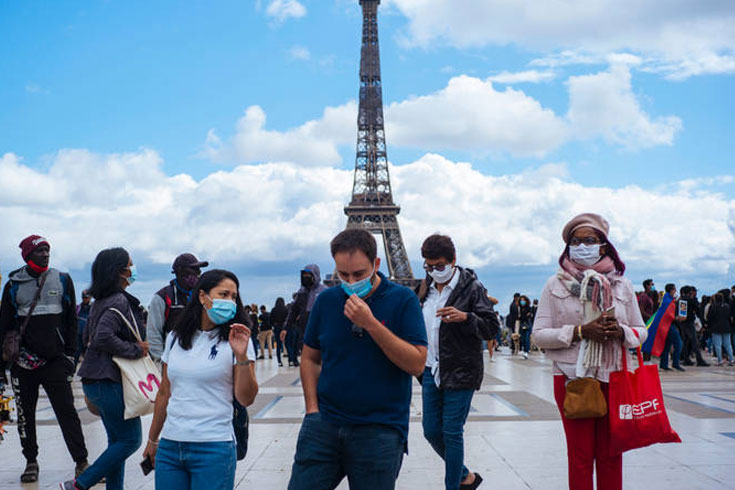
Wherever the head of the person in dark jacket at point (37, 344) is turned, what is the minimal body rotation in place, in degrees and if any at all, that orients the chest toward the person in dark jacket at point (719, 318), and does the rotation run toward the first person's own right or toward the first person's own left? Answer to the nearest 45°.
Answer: approximately 135° to the first person's own left

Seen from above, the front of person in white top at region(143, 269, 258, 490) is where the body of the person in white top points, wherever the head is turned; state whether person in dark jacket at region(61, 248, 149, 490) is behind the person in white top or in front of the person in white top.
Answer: behind

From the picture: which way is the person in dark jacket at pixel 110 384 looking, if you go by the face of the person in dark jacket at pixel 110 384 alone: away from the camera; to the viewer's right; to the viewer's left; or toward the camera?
to the viewer's right

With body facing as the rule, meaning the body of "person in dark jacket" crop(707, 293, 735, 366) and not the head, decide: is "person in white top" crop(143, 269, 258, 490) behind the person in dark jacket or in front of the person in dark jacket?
behind

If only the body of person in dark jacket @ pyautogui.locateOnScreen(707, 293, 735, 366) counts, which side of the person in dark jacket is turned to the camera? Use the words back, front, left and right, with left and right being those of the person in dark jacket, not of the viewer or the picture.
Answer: back

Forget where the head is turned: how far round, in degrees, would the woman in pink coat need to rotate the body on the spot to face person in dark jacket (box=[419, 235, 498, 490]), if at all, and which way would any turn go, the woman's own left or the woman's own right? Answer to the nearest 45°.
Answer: approximately 135° to the woman's own right

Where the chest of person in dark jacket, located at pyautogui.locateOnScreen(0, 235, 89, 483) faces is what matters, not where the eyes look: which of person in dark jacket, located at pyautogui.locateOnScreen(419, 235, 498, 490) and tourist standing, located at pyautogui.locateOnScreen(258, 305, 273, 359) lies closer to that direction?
the person in dark jacket

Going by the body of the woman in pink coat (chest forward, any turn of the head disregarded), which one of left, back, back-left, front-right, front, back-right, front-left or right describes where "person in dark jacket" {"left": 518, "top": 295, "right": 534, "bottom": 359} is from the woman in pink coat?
back

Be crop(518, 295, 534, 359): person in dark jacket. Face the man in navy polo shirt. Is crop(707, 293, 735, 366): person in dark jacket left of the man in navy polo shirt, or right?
left

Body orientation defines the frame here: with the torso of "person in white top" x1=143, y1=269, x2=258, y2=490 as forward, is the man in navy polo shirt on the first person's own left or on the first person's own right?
on the first person's own left
